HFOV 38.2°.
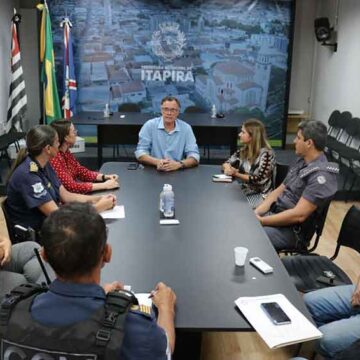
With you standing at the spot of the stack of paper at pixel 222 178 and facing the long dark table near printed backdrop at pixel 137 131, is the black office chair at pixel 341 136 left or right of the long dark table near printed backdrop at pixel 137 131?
right

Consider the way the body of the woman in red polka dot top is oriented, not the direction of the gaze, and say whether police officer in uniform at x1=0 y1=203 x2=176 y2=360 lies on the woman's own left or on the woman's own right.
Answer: on the woman's own right

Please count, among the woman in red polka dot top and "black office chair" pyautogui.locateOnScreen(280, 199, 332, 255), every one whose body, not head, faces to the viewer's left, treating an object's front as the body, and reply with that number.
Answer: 1

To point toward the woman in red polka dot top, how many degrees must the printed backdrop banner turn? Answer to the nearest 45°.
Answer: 0° — it already faces them

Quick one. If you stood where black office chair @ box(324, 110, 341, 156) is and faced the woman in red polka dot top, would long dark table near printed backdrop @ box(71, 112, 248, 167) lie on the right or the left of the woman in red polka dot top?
right

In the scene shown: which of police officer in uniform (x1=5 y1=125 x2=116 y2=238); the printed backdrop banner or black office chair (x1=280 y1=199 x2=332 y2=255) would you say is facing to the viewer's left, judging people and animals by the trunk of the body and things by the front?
the black office chair

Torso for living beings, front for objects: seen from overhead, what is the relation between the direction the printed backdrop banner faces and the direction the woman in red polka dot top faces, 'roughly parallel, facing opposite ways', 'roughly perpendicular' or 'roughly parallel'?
roughly perpendicular

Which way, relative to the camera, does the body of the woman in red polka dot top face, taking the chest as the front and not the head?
to the viewer's right

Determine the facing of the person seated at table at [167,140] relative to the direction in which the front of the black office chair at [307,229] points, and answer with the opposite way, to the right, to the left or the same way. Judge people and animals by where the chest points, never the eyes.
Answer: to the left

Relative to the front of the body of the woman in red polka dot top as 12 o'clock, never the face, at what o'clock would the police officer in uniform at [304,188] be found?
The police officer in uniform is roughly at 1 o'clock from the woman in red polka dot top.

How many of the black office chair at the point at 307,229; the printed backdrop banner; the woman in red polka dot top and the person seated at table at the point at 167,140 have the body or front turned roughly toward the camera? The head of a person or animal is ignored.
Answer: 2

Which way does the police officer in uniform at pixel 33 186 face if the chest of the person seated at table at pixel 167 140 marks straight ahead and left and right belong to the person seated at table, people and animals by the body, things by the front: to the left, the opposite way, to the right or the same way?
to the left

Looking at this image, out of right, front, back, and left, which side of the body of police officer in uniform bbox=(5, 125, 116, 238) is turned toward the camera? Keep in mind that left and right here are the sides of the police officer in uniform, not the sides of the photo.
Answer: right
